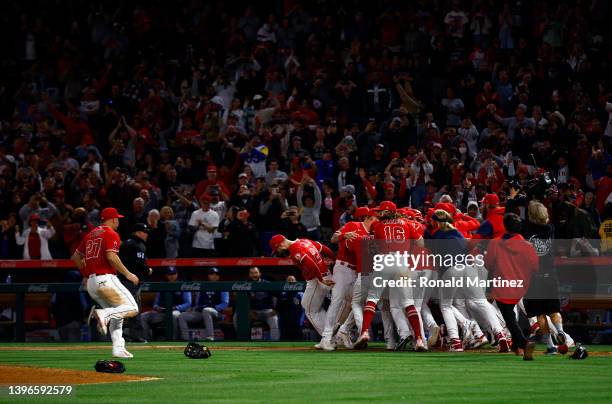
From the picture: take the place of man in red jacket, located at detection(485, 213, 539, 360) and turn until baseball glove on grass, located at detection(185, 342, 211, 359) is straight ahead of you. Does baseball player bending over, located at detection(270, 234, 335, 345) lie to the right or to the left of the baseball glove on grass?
right

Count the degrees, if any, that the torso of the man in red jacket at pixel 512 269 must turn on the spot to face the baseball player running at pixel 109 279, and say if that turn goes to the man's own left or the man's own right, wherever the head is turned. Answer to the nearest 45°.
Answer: approximately 90° to the man's own left

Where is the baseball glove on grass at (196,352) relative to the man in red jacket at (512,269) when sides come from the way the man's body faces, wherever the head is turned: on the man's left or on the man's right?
on the man's left

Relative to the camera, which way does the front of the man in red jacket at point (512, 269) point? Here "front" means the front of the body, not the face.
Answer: away from the camera

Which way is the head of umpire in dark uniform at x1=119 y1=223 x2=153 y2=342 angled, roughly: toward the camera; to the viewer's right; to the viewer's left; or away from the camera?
to the viewer's right

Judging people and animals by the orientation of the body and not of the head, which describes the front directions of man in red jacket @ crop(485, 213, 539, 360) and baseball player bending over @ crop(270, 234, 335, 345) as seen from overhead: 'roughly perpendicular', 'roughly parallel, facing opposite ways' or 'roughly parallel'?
roughly perpendicular

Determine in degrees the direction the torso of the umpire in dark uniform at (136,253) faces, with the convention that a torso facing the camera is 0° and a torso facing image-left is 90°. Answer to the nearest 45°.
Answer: approximately 270°

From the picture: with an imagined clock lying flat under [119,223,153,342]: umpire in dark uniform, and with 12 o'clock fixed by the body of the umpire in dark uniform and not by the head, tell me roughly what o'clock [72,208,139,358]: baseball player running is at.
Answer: The baseball player running is roughly at 3 o'clock from the umpire in dark uniform.

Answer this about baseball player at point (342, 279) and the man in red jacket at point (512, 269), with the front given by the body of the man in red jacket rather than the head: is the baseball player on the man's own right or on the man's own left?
on the man's own left
